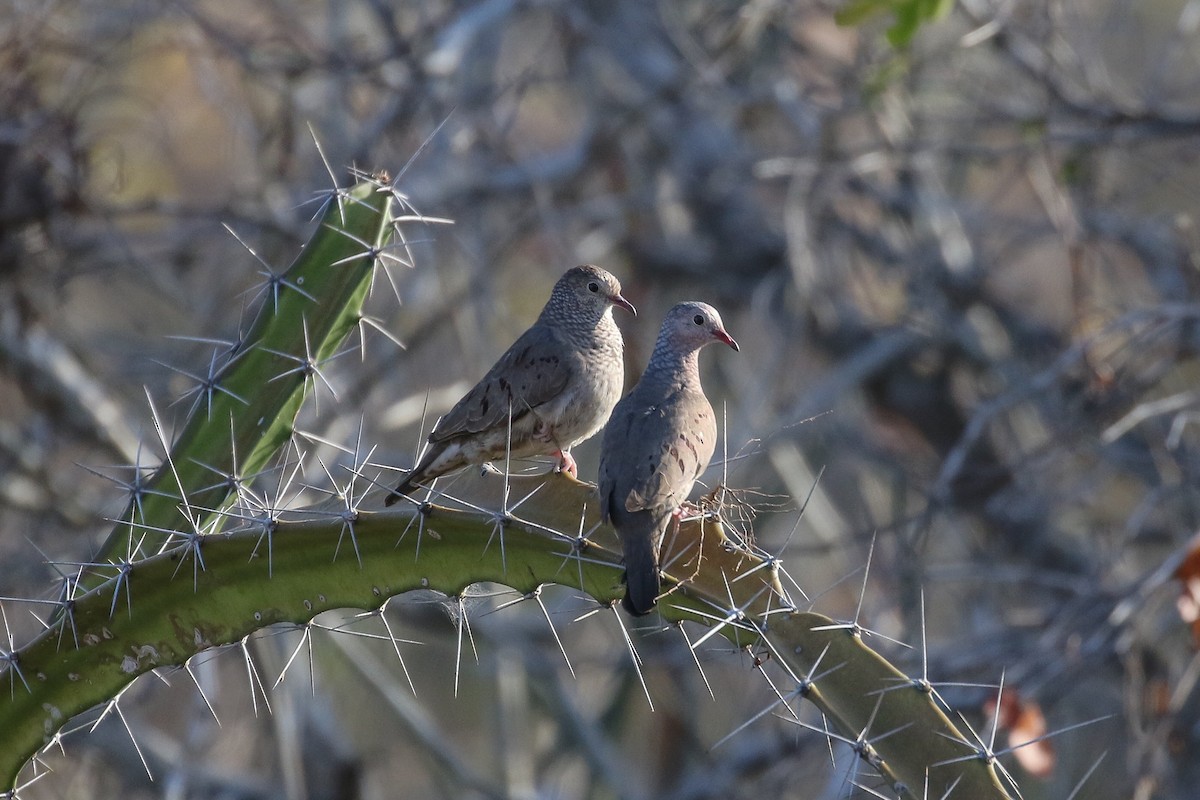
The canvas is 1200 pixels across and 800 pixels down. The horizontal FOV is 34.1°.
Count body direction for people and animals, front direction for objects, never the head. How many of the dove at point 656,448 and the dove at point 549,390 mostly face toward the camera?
0

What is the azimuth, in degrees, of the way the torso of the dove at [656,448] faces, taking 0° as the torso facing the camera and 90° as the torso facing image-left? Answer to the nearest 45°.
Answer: approximately 225°

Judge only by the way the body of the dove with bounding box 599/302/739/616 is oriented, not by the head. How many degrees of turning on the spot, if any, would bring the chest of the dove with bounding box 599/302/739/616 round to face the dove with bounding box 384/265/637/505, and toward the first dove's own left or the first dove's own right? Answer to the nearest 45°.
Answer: approximately 135° to the first dove's own left

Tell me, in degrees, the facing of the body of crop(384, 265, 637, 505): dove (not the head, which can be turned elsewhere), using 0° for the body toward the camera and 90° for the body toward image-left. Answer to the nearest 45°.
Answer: approximately 270°

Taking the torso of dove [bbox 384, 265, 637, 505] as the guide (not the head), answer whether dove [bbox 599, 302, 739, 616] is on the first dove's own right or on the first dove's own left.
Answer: on the first dove's own right
